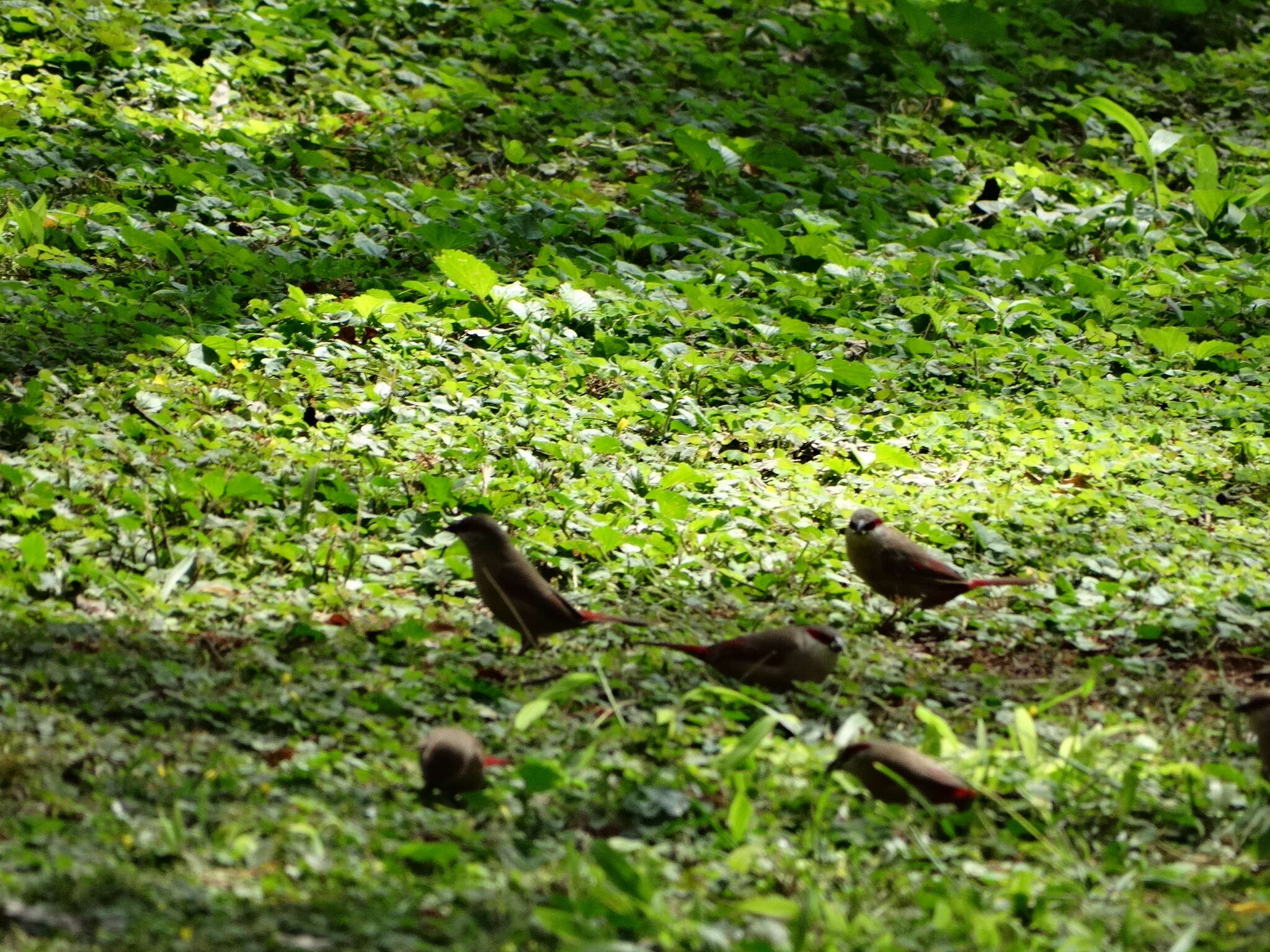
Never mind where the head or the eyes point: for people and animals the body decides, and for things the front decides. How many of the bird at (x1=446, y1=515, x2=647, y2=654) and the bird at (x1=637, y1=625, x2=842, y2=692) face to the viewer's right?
1

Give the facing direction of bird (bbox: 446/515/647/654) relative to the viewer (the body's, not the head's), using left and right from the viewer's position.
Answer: facing to the left of the viewer

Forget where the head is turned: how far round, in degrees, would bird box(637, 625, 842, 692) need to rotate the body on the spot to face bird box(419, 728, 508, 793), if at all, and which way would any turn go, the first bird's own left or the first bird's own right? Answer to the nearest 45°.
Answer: approximately 135° to the first bird's own right

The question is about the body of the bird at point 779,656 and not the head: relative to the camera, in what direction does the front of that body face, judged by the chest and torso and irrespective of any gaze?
to the viewer's right

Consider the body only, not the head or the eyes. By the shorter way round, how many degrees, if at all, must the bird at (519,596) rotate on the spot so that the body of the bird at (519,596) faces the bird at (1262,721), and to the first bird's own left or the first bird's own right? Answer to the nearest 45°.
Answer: approximately 180°

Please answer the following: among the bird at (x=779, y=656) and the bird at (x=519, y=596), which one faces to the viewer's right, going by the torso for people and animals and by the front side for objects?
the bird at (x=779, y=656)
